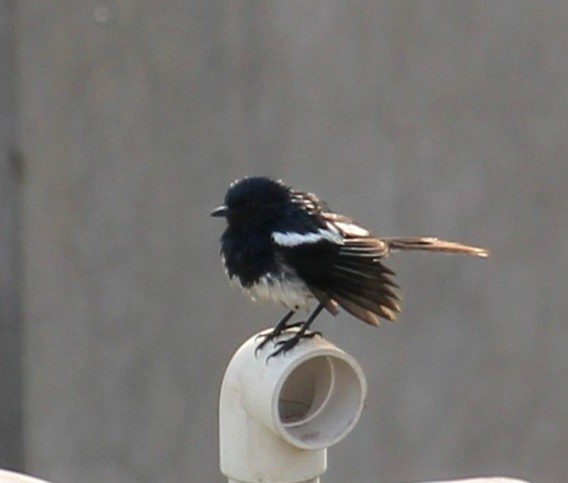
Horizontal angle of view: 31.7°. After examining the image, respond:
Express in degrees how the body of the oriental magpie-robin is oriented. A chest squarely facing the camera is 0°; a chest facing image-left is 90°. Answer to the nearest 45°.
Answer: approximately 90°
